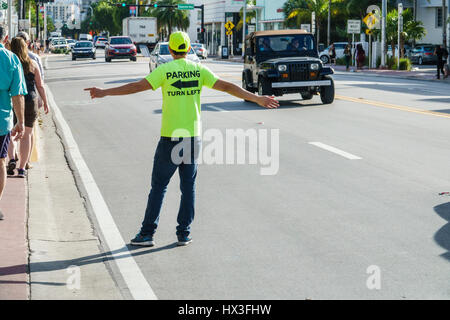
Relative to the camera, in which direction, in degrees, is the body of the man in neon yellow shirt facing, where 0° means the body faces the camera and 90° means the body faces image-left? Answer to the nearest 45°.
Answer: approximately 180°

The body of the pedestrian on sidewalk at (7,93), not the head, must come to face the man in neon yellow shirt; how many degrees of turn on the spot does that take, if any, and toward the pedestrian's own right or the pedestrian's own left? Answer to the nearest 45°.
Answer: approximately 135° to the pedestrian's own right

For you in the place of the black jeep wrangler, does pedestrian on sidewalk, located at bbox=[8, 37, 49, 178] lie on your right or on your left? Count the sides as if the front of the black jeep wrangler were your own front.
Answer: on your right

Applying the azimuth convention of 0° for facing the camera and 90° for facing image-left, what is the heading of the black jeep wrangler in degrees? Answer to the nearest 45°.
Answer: approximately 315°

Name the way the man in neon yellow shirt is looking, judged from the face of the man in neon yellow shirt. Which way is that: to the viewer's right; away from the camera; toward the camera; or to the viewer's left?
away from the camera

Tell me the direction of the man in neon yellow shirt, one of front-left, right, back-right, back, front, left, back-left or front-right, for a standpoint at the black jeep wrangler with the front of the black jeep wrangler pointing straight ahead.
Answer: front-right

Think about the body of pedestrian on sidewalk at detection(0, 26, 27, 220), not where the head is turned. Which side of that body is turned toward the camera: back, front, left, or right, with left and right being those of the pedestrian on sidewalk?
back

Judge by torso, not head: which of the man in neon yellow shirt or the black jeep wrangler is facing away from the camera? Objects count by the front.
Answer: the man in neon yellow shirt

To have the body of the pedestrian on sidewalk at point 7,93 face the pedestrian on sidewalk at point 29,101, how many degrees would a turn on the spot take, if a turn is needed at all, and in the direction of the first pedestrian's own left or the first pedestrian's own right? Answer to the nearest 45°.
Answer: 0° — they already face them
